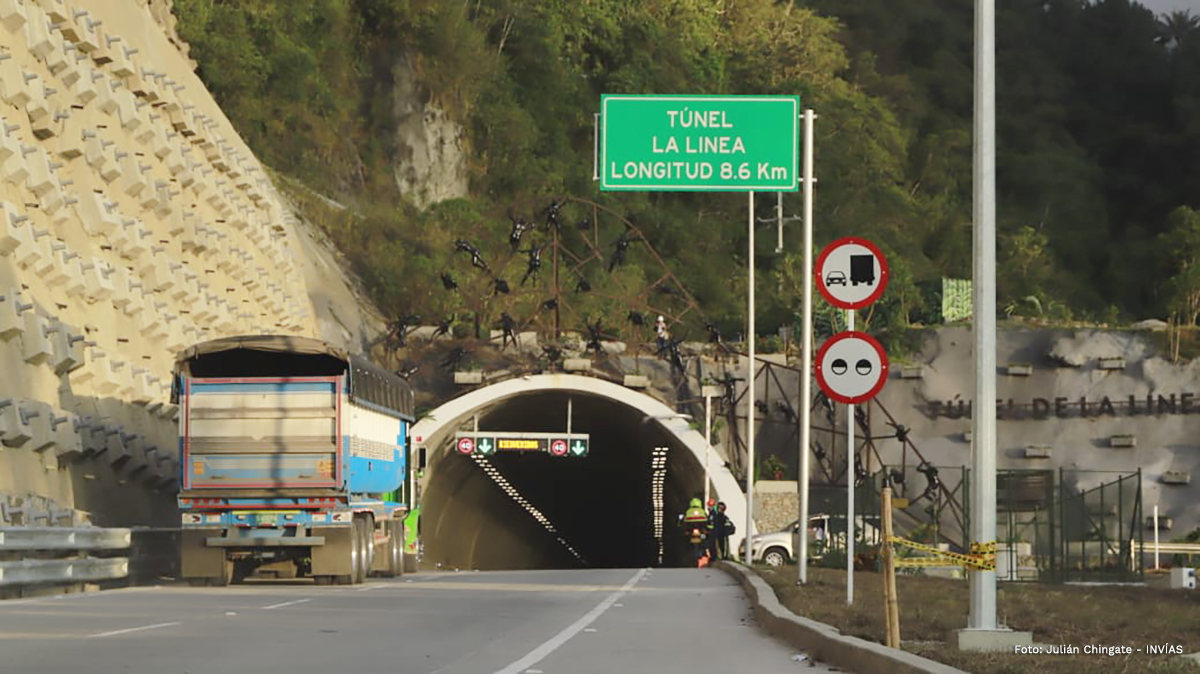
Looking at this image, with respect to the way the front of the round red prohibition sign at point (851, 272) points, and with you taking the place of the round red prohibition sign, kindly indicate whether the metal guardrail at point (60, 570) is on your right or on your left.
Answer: on your right

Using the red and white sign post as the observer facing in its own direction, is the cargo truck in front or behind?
behind

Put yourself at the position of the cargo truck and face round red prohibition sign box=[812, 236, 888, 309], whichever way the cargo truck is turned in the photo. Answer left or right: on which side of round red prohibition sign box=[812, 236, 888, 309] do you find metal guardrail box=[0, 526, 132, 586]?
right

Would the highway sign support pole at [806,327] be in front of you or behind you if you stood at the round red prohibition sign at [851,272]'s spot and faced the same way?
behind

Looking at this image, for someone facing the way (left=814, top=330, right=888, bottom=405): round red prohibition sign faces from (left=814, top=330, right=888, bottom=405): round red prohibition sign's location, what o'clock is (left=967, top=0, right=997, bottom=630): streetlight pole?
The streetlight pole is roughly at 11 o'clock from the round red prohibition sign.

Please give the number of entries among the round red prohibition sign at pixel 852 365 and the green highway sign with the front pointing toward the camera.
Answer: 2

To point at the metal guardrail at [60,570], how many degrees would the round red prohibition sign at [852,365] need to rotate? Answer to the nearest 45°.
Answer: approximately 135° to its right
